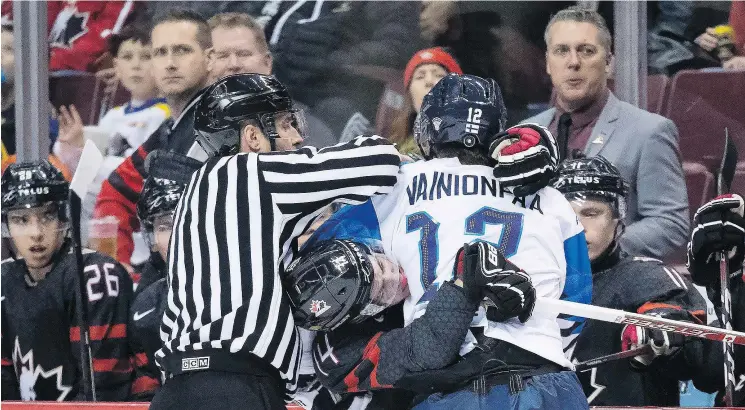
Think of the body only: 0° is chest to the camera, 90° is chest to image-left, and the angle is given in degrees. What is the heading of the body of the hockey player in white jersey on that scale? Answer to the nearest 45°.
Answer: approximately 180°

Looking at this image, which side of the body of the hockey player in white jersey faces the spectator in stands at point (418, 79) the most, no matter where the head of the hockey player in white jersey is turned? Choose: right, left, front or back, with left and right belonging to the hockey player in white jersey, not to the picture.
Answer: front

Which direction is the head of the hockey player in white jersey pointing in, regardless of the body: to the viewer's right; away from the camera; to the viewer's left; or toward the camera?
away from the camera

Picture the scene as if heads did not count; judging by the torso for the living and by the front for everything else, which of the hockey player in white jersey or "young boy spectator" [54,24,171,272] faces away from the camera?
the hockey player in white jersey

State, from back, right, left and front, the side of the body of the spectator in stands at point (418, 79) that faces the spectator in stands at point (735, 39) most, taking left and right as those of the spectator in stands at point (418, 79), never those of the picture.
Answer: left

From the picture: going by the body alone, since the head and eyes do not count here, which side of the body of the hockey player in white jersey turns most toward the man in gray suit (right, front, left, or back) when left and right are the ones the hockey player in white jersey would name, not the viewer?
front

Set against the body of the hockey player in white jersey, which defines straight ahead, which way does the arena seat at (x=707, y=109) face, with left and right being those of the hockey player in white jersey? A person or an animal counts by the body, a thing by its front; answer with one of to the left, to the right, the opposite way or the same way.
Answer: the opposite way

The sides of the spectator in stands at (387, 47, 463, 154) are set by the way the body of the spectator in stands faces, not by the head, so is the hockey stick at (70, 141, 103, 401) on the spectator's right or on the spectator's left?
on the spectator's right

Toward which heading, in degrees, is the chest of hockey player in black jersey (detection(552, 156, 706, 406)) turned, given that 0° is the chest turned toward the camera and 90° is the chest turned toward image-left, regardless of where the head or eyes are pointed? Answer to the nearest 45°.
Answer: approximately 45°

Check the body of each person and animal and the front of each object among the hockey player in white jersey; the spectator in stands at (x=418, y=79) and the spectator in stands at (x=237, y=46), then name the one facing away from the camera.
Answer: the hockey player in white jersey

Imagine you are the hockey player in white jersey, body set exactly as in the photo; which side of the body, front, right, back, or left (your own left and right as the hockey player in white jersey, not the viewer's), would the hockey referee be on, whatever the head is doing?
left
